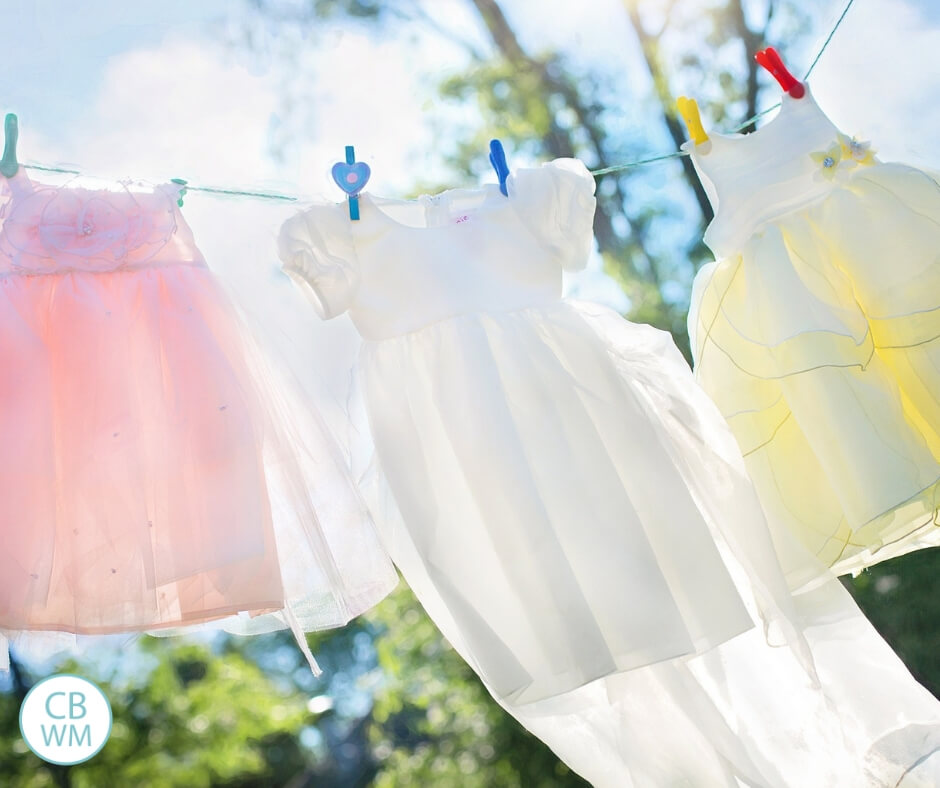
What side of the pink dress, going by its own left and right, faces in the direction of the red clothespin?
left

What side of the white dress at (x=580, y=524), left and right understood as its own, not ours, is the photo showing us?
front

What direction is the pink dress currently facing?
toward the camera

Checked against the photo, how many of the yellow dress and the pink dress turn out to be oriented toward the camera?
2
